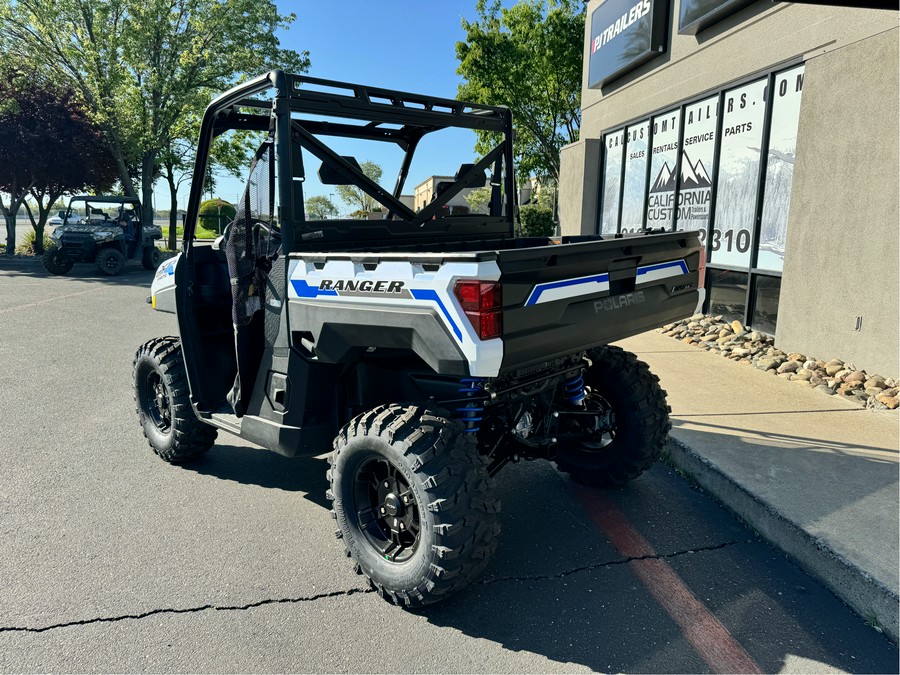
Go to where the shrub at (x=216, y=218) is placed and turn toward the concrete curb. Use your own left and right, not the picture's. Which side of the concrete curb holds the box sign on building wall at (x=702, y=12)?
left

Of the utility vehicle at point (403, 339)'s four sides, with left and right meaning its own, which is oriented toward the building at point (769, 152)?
right

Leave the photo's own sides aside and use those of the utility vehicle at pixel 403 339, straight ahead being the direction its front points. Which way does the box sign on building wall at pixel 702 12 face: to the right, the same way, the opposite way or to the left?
to the left

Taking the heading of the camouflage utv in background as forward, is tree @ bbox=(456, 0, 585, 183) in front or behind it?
behind

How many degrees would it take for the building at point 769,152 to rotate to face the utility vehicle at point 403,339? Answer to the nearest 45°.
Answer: approximately 45° to its left

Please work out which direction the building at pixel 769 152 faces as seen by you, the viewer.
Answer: facing the viewer and to the left of the viewer

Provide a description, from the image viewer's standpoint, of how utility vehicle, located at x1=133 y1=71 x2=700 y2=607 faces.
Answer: facing away from the viewer and to the left of the viewer

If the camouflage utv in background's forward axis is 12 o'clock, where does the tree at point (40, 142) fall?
The tree is roughly at 4 o'clock from the camouflage utv in background.

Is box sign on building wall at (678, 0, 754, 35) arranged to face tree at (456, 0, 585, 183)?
no

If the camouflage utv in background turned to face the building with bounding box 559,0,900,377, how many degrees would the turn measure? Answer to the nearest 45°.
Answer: approximately 90° to its left

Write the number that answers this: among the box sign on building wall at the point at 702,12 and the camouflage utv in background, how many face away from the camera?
0

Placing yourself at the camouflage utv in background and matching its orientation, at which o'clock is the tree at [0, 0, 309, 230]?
The tree is roughly at 5 o'clock from the camouflage utv in background.

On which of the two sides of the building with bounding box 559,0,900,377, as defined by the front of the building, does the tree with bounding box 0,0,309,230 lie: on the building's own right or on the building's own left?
on the building's own right

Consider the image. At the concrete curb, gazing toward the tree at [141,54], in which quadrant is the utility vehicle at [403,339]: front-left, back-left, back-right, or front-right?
front-left

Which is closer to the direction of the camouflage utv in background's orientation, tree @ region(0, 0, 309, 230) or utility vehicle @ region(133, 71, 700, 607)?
the utility vehicle

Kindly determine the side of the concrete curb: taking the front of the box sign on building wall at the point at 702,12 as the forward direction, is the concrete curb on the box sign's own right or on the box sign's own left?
on the box sign's own left

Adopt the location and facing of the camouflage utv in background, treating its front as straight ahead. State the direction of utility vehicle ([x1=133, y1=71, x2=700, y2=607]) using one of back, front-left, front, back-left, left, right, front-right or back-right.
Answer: front-left

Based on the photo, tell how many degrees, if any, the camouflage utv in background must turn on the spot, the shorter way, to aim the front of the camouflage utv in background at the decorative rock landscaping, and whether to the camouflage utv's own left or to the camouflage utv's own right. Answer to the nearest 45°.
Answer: approximately 45° to the camouflage utv's own left

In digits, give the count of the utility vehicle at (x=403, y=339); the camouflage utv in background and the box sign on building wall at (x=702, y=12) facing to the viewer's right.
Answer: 0

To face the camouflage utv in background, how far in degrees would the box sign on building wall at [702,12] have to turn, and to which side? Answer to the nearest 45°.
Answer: approximately 45° to its right

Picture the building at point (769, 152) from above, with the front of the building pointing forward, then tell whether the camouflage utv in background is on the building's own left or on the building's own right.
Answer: on the building's own right

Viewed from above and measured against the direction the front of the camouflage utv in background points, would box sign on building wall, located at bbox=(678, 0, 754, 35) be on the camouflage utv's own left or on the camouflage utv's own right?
on the camouflage utv's own left
